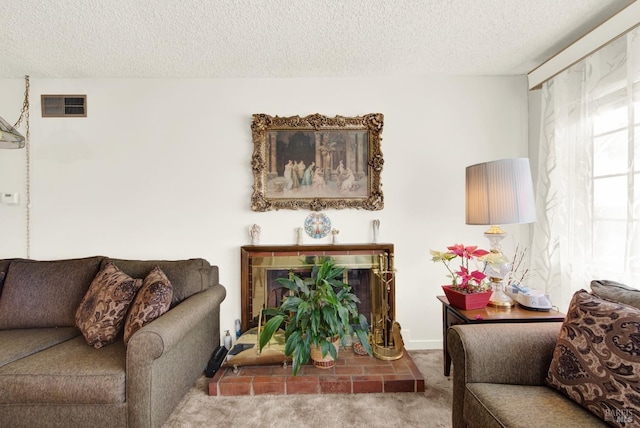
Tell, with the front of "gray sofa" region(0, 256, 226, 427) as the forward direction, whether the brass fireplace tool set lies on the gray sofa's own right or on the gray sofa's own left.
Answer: on the gray sofa's own left

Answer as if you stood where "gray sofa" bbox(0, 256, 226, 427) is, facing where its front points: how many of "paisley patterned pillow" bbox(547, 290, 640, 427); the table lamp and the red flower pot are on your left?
3

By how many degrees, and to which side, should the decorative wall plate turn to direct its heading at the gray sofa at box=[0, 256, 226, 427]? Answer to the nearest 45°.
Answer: approximately 45° to its right

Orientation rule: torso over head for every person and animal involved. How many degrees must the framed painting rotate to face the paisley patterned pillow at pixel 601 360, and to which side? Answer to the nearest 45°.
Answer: approximately 45° to its left

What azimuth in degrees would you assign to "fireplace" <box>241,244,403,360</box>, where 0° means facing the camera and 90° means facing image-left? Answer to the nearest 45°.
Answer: approximately 0°

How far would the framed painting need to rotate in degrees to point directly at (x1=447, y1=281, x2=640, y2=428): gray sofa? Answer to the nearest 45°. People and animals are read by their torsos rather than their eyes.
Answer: approximately 45° to its left

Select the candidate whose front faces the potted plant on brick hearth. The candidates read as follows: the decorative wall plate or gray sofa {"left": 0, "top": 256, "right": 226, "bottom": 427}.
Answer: the decorative wall plate

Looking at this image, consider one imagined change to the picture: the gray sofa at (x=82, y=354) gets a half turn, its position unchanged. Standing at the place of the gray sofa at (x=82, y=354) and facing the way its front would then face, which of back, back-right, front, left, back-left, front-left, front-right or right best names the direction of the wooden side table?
right
